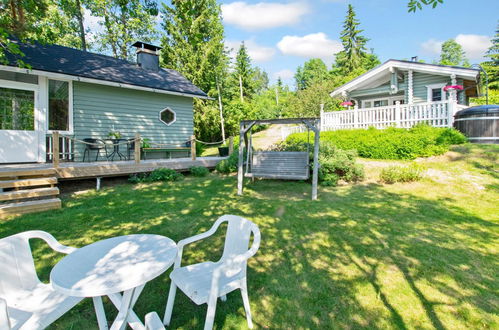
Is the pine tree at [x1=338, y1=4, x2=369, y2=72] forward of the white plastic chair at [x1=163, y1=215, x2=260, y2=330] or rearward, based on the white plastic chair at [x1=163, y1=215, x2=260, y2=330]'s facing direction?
rearward

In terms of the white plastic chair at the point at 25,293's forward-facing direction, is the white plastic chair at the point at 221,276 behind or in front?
in front

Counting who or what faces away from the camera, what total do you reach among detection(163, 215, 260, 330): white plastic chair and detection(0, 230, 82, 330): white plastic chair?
0

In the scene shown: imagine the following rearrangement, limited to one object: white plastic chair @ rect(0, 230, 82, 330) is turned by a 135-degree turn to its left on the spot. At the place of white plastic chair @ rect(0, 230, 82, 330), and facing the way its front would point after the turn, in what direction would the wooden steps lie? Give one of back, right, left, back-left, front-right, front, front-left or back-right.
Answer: front

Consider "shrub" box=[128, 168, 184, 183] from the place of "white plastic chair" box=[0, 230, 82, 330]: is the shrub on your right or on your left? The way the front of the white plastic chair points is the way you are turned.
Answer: on your left

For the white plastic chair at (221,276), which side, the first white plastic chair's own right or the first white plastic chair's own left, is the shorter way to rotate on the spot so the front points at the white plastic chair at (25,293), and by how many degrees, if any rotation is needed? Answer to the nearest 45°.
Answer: approximately 45° to the first white plastic chair's own right

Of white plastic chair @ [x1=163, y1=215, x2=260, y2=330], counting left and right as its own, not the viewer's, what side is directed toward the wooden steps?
right

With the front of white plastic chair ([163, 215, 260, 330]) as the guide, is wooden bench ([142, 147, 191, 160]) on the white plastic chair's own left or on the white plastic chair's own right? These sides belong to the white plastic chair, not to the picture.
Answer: on the white plastic chair's own right

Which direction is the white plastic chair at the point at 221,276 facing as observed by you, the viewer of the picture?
facing the viewer and to the left of the viewer

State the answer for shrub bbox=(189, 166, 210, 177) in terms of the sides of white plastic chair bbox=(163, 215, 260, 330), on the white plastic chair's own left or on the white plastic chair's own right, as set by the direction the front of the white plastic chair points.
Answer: on the white plastic chair's own right

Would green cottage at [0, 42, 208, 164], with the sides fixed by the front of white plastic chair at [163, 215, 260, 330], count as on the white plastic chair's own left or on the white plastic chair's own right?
on the white plastic chair's own right
